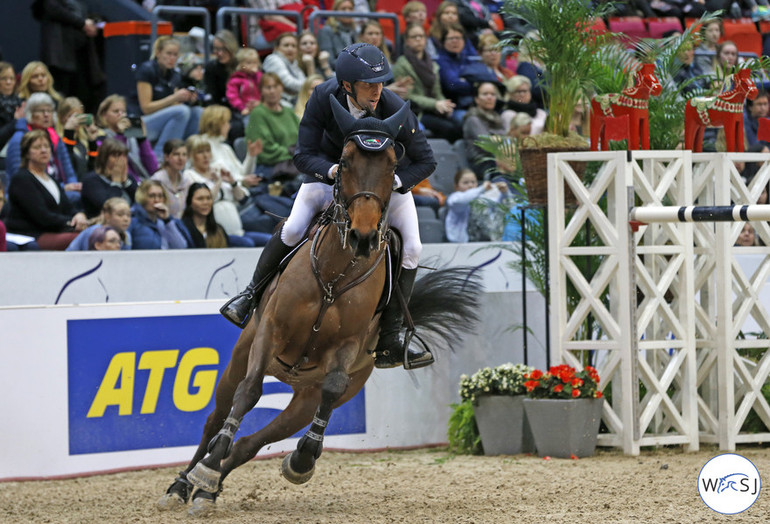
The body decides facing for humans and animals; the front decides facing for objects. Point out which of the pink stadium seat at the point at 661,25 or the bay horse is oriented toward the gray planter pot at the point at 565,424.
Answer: the pink stadium seat

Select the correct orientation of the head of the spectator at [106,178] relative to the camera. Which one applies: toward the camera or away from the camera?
toward the camera

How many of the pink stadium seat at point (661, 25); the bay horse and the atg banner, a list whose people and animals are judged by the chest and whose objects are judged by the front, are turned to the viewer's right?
0

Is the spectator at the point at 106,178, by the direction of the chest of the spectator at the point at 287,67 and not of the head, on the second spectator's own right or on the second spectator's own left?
on the second spectator's own right

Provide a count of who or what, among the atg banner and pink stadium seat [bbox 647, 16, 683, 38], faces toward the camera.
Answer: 2

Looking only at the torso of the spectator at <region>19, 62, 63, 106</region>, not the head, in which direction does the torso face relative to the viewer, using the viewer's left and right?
facing the viewer and to the right of the viewer

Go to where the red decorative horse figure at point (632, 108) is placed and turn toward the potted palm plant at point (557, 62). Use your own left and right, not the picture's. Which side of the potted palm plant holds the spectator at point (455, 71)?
right

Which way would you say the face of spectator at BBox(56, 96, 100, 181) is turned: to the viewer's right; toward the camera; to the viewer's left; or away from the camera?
to the viewer's right

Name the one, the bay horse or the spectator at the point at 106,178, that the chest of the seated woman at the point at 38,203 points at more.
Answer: the bay horse

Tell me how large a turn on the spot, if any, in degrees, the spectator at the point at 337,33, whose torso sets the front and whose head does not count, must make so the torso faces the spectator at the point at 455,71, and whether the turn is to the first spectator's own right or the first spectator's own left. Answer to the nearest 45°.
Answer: approximately 45° to the first spectator's own left

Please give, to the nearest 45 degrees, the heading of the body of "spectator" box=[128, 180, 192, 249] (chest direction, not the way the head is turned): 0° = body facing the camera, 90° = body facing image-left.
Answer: approximately 315°

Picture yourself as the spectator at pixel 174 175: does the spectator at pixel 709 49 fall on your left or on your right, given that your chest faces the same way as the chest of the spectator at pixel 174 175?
on your left

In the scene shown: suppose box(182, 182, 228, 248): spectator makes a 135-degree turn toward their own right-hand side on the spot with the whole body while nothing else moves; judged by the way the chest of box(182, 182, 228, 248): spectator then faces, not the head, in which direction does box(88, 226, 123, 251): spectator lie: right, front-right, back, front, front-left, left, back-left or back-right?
front-left

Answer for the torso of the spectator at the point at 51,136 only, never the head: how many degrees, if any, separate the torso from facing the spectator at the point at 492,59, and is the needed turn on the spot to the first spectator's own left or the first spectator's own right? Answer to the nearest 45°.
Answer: approximately 90° to the first spectator's own left

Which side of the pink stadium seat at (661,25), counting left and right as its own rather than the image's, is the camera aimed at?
front

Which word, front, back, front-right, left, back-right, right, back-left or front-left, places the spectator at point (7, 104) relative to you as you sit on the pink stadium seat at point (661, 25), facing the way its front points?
front-right

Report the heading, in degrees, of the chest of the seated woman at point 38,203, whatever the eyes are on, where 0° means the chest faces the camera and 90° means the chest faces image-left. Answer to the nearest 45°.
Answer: approximately 315°

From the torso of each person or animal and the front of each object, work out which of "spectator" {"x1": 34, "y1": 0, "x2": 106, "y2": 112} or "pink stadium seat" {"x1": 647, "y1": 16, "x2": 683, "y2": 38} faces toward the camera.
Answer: the pink stadium seat

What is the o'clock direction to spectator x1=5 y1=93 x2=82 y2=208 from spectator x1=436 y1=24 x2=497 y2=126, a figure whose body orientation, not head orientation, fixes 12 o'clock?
spectator x1=5 y1=93 x2=82 y2=208 is roughly at 3 o'clock from spectator x1=436 y1=24 x2=497 y2=126.

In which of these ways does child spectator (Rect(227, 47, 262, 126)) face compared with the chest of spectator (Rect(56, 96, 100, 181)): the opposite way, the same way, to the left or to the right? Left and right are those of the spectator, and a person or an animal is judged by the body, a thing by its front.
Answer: the same way
